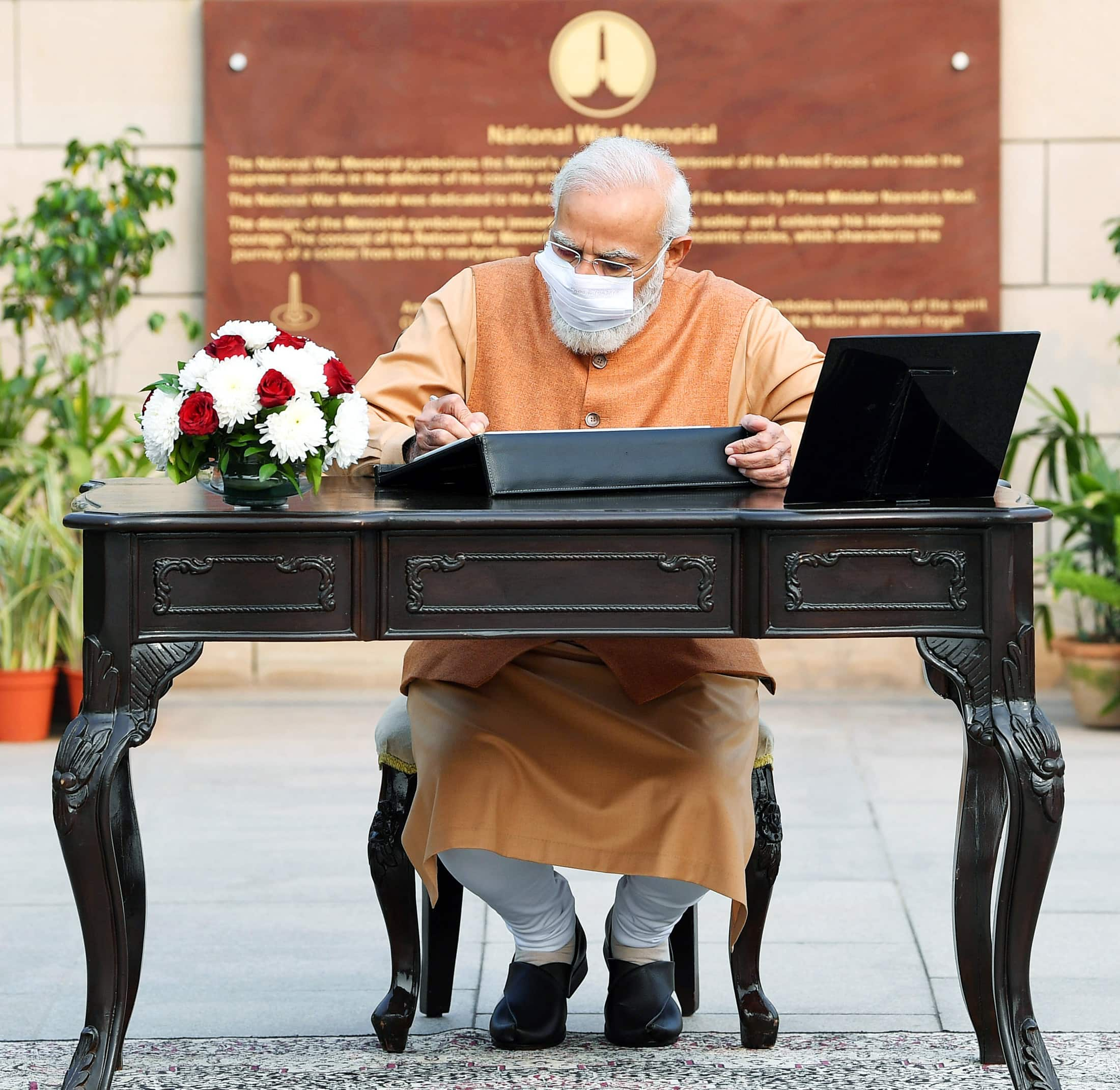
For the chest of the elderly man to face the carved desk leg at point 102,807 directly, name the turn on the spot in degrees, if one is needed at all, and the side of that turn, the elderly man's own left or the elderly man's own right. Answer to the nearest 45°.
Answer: approximately 45° to the elderly man's own right

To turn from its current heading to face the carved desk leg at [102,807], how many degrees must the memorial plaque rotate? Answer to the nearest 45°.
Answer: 0° — it already faces it

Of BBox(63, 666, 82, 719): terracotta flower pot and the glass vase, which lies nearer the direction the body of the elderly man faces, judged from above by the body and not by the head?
the glass vase
